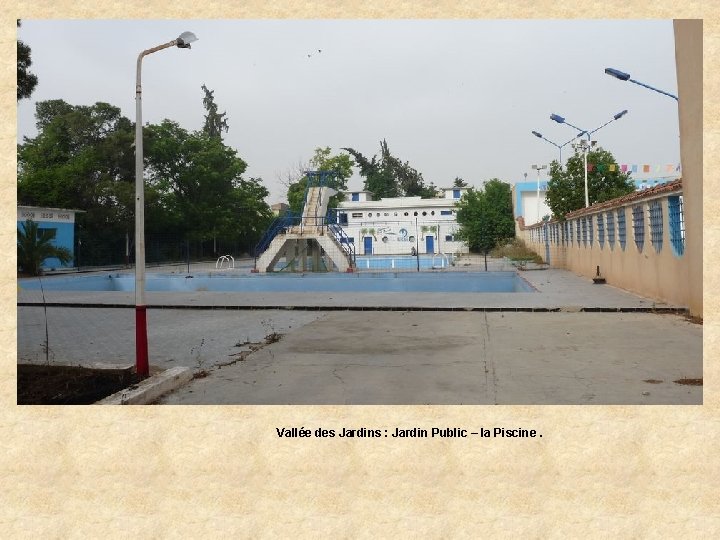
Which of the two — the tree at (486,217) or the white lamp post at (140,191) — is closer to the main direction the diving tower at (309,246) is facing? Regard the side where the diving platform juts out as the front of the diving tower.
the white lamp post

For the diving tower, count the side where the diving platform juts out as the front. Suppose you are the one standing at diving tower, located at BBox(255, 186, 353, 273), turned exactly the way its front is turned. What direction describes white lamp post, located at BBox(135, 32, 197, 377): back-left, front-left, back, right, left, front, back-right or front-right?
back

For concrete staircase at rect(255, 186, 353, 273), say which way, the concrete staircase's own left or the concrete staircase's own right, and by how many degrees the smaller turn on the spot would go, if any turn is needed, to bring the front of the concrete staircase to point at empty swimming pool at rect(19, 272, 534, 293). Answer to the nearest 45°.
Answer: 0° — it already faces it

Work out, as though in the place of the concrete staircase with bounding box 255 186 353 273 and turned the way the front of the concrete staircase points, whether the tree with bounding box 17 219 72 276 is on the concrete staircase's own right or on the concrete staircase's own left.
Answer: on the concrete staircase's own right

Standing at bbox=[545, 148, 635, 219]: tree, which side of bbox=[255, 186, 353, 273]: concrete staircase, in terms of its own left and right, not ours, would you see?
left

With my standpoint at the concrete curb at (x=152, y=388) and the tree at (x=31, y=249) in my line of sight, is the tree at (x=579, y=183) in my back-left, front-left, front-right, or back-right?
front-right

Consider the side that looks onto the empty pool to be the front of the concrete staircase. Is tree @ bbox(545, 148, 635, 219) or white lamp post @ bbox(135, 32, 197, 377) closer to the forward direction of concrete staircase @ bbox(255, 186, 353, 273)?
the white lamp post

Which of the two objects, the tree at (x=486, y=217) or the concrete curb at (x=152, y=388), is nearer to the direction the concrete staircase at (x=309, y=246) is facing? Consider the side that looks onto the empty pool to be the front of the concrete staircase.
the concrete curb

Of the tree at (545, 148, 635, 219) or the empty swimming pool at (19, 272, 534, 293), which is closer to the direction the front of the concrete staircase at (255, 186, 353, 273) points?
the empty swimming pool

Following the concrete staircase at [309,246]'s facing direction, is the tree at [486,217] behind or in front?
behind
